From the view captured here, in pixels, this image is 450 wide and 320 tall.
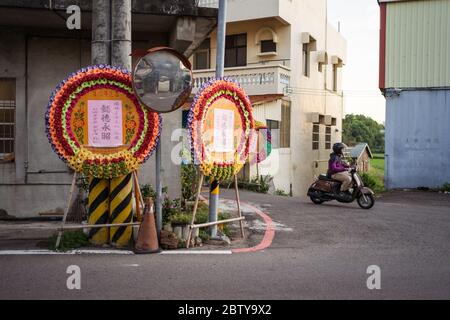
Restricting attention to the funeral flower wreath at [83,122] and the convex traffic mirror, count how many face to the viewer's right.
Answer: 0

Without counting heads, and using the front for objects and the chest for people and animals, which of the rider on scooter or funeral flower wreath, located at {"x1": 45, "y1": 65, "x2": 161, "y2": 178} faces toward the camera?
the funeral flower wreath

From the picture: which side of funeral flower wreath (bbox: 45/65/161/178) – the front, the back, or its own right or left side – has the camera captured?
front

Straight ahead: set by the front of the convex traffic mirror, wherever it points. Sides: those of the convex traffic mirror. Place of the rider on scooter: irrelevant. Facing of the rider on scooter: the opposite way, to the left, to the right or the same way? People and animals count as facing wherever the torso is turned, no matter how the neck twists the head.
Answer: to the left

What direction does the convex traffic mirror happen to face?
toward the camera

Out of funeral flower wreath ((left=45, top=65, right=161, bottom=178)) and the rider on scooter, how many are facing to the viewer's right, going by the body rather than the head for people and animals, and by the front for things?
1

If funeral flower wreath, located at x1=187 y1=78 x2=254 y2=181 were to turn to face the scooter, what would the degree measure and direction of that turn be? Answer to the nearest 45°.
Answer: approximately 90° to its left

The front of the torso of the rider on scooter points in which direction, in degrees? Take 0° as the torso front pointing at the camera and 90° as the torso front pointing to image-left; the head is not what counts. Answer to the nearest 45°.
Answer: approximately 270°

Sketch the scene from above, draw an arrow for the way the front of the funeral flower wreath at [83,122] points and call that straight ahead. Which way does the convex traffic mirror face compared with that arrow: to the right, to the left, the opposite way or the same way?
the same way

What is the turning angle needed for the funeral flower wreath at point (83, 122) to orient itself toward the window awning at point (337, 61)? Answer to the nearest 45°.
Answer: approximately 135° to its left

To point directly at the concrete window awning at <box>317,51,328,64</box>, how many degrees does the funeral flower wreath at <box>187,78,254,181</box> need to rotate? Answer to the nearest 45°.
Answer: approximately 135° to its left

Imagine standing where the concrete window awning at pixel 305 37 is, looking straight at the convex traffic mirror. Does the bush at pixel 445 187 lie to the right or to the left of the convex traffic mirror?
left

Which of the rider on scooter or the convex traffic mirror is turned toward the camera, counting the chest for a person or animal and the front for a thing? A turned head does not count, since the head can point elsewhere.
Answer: the convex traffic mirror
